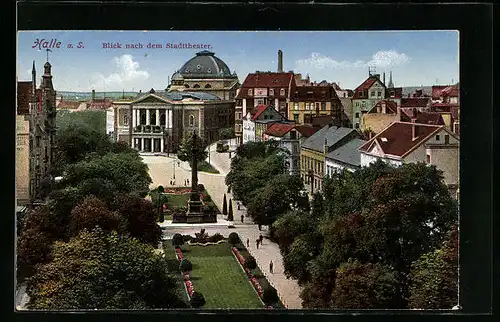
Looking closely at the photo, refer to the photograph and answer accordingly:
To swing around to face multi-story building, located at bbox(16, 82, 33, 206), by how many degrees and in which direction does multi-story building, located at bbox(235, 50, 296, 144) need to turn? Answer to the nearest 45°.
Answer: approximately 90° to its right

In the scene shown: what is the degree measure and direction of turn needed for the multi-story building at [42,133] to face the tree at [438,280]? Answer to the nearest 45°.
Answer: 0° — it already faces it

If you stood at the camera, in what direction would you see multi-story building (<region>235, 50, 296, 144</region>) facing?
facing the viewer

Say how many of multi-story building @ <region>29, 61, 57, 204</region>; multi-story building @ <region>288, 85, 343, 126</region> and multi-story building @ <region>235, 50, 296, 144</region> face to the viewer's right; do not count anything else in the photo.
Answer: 1

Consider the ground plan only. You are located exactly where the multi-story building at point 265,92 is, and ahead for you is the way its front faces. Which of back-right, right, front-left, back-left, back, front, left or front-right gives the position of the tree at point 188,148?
right

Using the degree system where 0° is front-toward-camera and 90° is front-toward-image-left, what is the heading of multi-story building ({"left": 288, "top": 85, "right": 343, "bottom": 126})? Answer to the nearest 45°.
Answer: approximately 0°

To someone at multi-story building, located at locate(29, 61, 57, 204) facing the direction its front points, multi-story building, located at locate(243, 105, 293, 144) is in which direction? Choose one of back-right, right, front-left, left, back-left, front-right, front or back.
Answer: front

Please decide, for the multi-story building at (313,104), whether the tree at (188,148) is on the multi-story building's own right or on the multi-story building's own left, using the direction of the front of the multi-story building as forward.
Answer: on the multi-story building's own right

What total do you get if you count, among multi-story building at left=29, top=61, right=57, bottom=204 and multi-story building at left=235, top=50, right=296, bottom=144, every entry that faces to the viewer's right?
1

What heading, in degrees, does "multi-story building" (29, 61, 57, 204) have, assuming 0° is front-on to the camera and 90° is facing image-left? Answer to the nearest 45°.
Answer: approximately 270°
